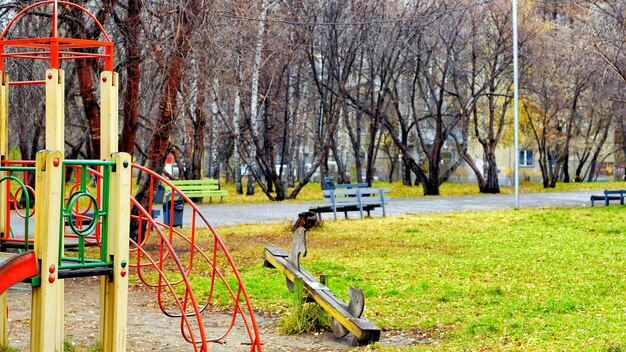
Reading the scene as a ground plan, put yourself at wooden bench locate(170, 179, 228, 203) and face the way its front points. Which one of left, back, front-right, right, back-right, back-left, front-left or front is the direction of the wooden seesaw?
front-right

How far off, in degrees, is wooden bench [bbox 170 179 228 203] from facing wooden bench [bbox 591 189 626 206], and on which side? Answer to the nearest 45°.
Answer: approximately 45° to its left

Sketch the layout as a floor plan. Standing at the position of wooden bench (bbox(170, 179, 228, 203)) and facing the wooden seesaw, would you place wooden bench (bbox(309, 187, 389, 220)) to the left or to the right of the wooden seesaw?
left

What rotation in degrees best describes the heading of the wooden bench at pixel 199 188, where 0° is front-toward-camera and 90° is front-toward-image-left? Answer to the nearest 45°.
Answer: approximately 315°

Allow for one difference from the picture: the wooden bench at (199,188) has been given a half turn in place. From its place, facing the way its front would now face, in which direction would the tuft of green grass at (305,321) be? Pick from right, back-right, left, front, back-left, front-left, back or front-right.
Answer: back-left

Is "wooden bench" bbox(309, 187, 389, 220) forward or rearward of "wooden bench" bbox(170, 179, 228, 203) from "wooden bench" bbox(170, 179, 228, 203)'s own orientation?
forward
